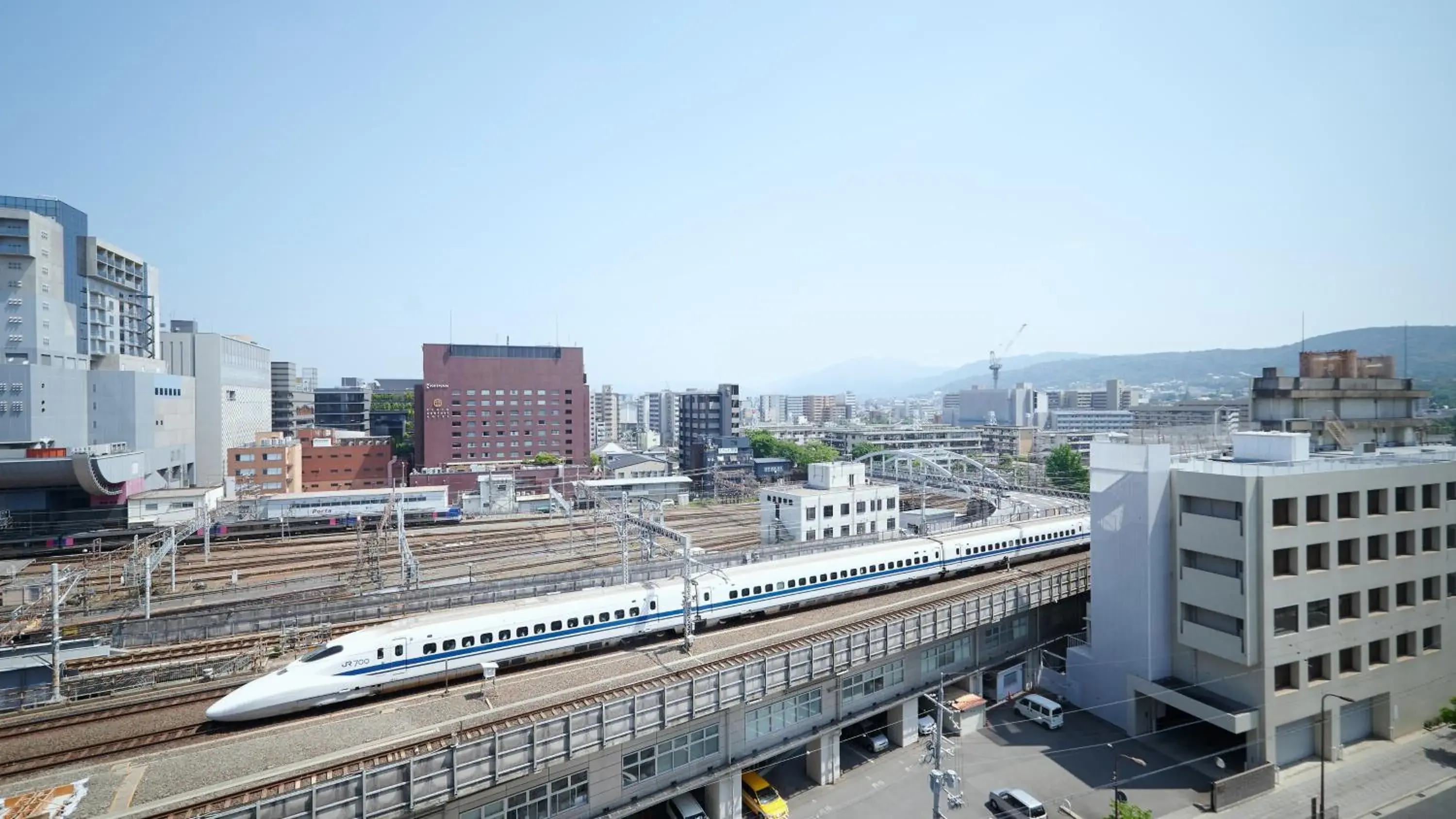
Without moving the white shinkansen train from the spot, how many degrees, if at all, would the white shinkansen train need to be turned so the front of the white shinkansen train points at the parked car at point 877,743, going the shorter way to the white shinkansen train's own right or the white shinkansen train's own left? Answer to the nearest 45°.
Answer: approximately 135° to the white shinkansen train's own left

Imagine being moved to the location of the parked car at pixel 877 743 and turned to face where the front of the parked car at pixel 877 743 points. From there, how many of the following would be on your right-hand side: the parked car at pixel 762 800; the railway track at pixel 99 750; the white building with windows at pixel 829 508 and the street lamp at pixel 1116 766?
2

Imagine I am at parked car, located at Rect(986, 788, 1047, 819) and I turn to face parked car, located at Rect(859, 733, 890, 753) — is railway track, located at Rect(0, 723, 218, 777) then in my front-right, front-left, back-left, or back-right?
front-left

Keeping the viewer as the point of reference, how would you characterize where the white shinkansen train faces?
facing the viewer and to the left of the viewer

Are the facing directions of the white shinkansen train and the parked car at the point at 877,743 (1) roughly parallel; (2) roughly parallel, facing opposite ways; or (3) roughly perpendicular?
roughly perpendicular

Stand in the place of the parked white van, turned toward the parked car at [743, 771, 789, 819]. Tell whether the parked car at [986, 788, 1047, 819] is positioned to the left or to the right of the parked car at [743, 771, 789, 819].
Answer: left

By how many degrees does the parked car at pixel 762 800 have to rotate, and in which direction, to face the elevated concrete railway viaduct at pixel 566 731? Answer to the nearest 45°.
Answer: approximately 90° to its right

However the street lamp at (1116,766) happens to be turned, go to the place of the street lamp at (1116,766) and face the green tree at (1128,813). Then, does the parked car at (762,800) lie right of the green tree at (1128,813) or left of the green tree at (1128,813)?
right

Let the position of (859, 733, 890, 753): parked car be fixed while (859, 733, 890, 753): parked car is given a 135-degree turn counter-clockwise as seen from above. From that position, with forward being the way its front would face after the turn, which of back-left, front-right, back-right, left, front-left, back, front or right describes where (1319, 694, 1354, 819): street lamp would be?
right

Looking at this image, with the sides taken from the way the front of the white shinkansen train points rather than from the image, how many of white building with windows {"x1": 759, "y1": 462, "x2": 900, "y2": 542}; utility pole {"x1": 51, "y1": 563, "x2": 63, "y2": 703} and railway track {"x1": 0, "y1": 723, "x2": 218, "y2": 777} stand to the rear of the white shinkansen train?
1

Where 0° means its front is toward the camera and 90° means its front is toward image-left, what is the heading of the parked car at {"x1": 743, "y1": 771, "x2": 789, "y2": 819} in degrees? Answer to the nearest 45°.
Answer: approximately 315°
